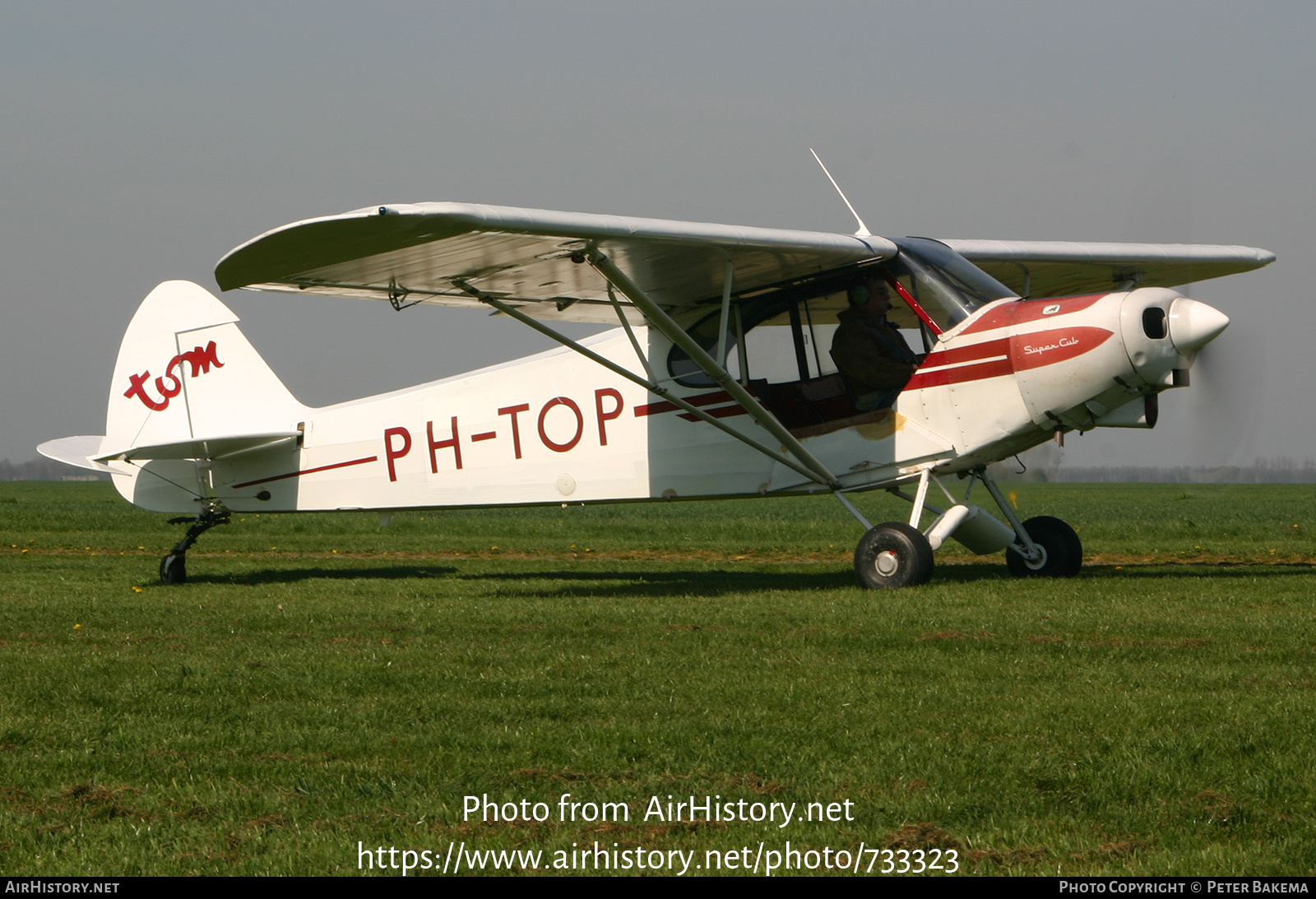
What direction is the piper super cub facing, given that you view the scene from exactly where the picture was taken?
facing the viewer and to the right of the viewer

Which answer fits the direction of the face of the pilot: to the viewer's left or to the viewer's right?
to the viewer's right
